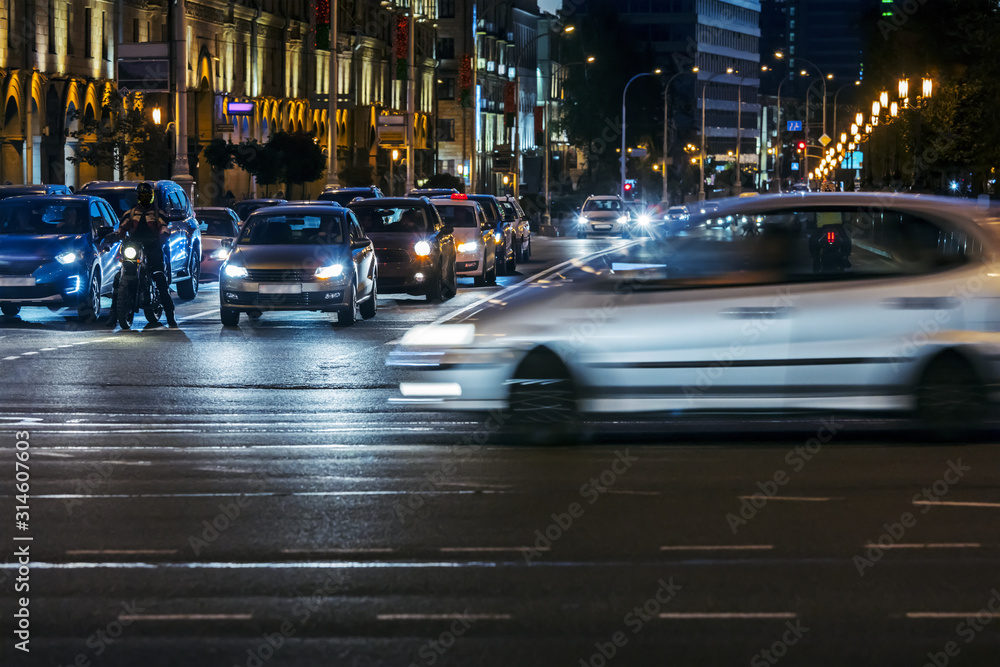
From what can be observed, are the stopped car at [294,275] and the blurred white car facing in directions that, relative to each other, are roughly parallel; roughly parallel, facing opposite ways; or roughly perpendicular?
roughly perpendicular

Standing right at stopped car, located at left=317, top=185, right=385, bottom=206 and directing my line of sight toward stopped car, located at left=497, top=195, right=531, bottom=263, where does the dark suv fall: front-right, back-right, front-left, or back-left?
back-right

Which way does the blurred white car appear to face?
to the viewer's left

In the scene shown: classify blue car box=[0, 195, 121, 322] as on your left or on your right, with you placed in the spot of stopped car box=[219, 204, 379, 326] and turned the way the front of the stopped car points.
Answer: on your right

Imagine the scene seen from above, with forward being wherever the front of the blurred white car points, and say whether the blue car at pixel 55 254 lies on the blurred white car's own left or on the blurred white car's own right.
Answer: on the blurred white car's own right

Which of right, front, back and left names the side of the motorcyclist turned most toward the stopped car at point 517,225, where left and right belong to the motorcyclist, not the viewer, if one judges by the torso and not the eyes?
back

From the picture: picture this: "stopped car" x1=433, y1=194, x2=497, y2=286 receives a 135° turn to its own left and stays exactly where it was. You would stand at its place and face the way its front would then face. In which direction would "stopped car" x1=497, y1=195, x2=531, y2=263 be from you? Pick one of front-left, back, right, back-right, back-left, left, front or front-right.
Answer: front-left

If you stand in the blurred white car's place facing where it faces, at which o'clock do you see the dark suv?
The dark suv is roughly at 2 o'clock from the blurred white car.
